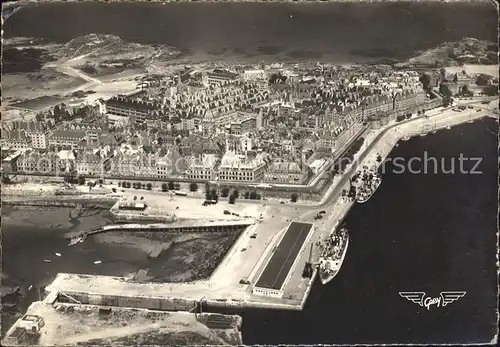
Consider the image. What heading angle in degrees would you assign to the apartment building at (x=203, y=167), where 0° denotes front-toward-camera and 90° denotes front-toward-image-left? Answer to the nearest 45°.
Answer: approximately 0°

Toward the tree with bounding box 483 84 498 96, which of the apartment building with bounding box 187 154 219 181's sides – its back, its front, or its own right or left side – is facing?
left

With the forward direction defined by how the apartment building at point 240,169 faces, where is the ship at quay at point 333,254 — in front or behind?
in front

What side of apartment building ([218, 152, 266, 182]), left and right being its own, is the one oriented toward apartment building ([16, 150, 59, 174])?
right

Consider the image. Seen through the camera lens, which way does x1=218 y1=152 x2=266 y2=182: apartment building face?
facing the viewer

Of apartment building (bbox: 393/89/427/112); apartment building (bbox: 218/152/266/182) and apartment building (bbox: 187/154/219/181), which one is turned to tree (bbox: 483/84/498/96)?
apartment building (bbox: 393/89/427/112)

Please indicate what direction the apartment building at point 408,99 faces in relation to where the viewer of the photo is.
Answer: facing the viewer and to the right of the viewer

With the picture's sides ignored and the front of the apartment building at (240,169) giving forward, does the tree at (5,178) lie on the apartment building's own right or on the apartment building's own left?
on the apartment building's own right

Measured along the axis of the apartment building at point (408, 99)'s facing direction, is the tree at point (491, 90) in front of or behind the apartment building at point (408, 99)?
in front

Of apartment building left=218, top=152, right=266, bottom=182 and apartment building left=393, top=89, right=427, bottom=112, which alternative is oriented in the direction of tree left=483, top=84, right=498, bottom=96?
apartment building left=393, top=89, right=427, bottom=112

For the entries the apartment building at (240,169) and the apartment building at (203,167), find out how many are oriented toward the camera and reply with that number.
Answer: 2

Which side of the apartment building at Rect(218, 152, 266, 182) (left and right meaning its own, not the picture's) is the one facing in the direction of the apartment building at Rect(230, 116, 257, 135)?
back

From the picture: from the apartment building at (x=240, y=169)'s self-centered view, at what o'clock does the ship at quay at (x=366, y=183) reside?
The ship at quay is roughly at 9 o'clock from the apartment building.
